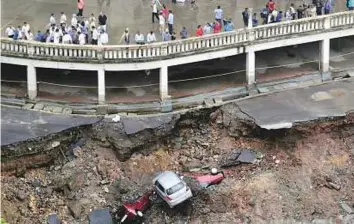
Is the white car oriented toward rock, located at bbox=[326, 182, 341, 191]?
no

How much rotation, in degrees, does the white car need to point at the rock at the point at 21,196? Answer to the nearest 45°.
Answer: approximately 45° to its left

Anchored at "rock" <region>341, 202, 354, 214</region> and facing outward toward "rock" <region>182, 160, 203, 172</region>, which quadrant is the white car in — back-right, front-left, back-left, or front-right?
front-left

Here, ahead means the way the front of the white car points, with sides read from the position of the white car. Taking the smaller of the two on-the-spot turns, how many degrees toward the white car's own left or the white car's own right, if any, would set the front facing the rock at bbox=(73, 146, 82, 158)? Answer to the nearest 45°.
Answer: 0° — it already faces it

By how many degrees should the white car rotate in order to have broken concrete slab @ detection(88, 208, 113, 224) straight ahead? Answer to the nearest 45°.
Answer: approximately 45° to its left

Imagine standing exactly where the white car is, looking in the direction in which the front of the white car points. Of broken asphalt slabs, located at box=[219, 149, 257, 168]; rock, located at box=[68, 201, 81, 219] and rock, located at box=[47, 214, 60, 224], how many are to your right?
1

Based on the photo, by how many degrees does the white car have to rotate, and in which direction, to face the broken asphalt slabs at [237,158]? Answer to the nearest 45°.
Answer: approximately 90° to its right

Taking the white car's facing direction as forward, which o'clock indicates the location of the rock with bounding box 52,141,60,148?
The rock is roughly at 11 o'clock from the white car.

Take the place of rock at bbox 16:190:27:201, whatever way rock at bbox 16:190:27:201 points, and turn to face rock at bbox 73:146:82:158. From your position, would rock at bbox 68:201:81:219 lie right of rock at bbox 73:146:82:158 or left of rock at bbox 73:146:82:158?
right
